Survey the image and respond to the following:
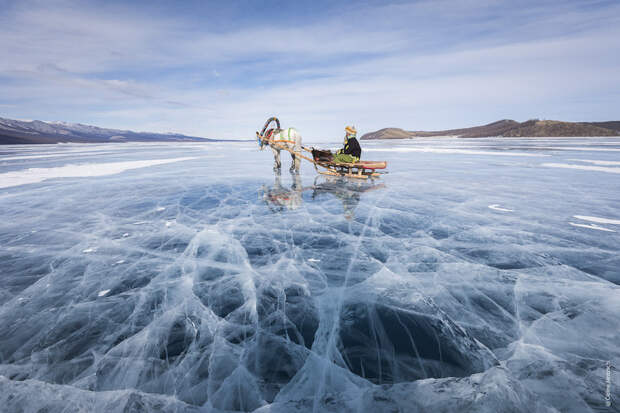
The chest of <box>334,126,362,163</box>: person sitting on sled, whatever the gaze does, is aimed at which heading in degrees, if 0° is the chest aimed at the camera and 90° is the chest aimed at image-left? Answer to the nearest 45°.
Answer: approximately 90°

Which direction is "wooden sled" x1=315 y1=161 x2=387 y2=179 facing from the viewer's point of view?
to the viewer's left
